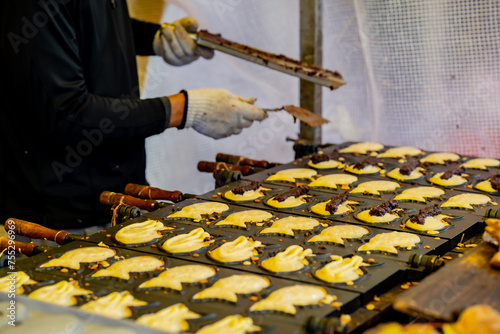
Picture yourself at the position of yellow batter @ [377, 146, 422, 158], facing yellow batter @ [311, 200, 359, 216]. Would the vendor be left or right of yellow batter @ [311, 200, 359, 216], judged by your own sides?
right

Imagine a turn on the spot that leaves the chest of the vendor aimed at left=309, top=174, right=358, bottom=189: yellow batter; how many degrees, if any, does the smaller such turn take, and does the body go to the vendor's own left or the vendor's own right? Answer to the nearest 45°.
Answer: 0° — they already face it

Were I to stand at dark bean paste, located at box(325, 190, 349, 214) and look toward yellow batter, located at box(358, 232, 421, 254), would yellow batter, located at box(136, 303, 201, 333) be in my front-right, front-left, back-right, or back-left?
front-right

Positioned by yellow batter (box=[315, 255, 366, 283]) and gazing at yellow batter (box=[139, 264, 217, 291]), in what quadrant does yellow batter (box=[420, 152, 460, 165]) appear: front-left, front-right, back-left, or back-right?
back-right

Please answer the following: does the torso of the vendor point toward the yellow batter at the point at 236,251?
no

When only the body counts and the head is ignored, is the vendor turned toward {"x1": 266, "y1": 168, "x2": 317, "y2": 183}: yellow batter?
yes

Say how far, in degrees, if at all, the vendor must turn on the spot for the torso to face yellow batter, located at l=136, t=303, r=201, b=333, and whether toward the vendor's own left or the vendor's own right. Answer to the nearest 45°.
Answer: approximately 90° to the vendor's own right

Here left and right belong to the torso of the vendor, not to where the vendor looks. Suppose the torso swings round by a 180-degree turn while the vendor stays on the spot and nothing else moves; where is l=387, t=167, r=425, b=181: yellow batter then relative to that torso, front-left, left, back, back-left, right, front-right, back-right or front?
back

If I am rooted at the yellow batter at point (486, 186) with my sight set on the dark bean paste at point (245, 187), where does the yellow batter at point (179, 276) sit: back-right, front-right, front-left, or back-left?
front-left

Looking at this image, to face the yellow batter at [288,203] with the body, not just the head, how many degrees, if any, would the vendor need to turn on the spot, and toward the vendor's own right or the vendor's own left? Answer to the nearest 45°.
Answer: approximately 45° to the vendor's own right

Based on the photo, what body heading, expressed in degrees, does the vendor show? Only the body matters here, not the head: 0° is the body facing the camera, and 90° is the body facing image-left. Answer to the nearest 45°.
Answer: approximately 270°

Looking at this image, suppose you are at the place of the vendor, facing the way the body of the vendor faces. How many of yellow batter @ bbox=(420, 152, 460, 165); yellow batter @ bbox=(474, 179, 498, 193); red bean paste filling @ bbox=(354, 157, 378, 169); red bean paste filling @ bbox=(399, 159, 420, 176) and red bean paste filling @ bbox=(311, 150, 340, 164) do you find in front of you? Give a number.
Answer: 5

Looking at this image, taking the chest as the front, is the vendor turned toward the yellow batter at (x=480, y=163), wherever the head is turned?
yes

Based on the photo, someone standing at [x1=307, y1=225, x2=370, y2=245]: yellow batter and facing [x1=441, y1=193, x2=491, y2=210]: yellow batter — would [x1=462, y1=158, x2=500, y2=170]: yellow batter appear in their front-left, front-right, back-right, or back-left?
front-left

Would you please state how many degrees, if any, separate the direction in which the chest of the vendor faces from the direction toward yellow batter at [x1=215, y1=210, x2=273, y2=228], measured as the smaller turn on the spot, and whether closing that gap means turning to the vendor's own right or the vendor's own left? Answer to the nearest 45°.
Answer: approximately 45° to the vendor's own right

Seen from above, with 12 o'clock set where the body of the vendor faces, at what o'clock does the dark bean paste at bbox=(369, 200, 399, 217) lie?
The dark bean paste is roughly at 1 o'clock from the vendor.

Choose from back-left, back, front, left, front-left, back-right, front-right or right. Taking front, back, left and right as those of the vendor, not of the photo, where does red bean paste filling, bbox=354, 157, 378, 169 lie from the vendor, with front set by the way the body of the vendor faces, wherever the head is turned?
front

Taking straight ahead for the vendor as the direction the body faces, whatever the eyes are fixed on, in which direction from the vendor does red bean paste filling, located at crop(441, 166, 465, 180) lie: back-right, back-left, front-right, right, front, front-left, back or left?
front

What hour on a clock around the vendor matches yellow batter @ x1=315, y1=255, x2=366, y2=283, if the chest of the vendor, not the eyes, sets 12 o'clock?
The yellow batter is roughly at 2 o'clock from the vendor.

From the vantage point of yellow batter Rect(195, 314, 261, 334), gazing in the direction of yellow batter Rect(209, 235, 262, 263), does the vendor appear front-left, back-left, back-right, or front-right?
front-left

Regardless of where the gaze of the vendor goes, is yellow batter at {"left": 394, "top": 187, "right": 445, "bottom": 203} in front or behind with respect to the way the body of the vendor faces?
in front

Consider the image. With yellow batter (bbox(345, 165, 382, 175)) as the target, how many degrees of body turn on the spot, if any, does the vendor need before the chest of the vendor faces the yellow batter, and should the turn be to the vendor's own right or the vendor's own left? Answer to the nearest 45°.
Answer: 0° — they already face it

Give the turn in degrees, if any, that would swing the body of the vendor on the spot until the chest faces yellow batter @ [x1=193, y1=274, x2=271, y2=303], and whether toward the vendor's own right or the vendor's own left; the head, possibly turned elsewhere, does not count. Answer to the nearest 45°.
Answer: approximately 45° to the vendor's own right

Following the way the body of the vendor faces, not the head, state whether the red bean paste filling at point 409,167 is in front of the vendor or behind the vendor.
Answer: in front
